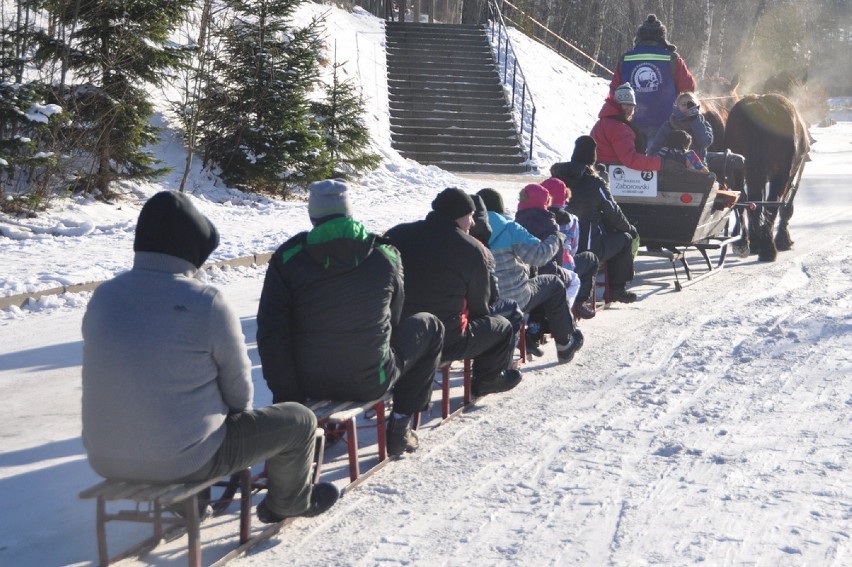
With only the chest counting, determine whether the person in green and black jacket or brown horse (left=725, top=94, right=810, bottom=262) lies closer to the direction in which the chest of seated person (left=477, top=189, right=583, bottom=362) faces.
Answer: the brown horse

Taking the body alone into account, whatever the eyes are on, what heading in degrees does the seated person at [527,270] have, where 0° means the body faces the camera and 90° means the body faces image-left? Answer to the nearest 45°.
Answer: approximately 225°

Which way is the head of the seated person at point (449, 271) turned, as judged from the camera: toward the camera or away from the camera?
away from the camera

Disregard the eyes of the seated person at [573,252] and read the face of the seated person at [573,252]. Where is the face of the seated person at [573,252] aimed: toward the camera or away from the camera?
away from the camera

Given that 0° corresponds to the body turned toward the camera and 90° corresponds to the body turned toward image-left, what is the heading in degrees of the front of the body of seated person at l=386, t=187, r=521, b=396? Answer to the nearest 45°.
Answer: approximately 225°

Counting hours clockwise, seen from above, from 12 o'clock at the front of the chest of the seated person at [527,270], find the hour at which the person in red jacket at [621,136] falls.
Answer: The person in red jacket is roughly at 11 o'clock from the seated person.

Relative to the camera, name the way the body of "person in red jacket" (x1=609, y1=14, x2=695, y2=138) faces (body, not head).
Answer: away from the camera

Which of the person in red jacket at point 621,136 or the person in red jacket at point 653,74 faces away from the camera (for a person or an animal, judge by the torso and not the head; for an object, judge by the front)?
the person in red jacket at point 653,74

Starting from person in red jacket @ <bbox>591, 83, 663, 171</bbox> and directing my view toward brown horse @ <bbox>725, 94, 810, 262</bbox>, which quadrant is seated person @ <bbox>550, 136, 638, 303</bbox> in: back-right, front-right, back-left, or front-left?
back-right

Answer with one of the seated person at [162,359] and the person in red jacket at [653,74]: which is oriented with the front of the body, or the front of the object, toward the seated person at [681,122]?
the seated person at [162,359]

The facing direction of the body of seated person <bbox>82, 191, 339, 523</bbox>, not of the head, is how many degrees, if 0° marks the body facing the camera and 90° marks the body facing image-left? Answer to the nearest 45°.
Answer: approximately 225°

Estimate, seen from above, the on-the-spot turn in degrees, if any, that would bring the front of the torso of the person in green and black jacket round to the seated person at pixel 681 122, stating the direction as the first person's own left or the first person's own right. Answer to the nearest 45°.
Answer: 0° — they already face them

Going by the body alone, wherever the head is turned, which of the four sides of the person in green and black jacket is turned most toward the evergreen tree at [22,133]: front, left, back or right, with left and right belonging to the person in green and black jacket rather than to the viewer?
left

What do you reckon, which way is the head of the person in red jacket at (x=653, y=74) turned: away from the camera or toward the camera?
away from the camera
